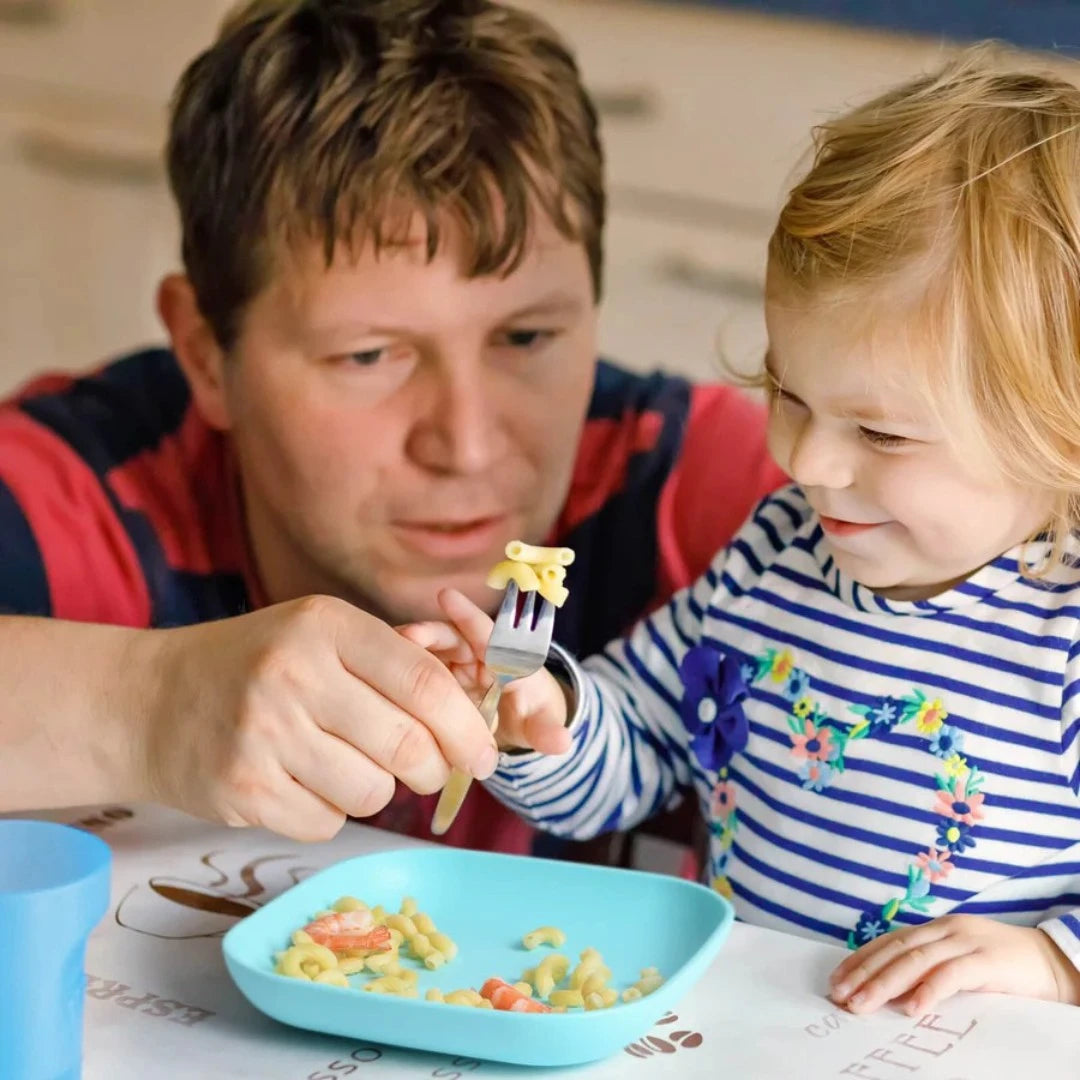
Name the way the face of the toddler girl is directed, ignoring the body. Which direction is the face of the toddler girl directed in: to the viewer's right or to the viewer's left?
to the viewer's left

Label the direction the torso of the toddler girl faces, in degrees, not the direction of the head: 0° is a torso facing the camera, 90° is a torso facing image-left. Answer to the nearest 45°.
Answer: approximately 45°
